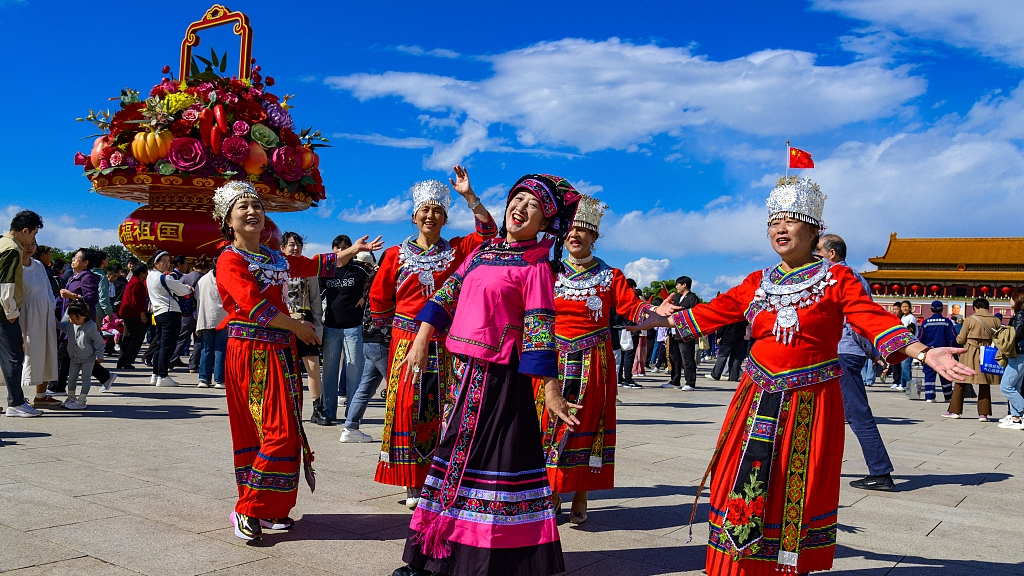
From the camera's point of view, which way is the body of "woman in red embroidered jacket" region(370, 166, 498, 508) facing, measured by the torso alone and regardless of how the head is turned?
toward the camera

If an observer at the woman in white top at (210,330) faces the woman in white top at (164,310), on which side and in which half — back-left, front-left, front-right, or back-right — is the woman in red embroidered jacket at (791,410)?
back-left

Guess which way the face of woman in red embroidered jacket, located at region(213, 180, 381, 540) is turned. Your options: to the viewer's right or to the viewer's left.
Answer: to the viewer's right

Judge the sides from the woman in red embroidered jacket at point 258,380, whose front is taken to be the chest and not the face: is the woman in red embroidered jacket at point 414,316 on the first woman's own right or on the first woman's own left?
on the first woman's own left

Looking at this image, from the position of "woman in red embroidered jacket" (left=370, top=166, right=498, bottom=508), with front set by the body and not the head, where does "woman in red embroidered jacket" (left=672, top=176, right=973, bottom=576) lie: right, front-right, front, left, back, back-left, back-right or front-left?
front-left

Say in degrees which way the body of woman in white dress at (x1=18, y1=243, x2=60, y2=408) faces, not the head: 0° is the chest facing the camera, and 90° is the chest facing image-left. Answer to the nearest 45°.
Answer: approximately 270°

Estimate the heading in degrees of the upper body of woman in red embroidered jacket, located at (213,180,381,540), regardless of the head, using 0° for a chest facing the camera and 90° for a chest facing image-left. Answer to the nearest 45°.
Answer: approximately 315°

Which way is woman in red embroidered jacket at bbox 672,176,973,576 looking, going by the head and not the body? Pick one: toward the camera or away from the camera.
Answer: toward the camera
